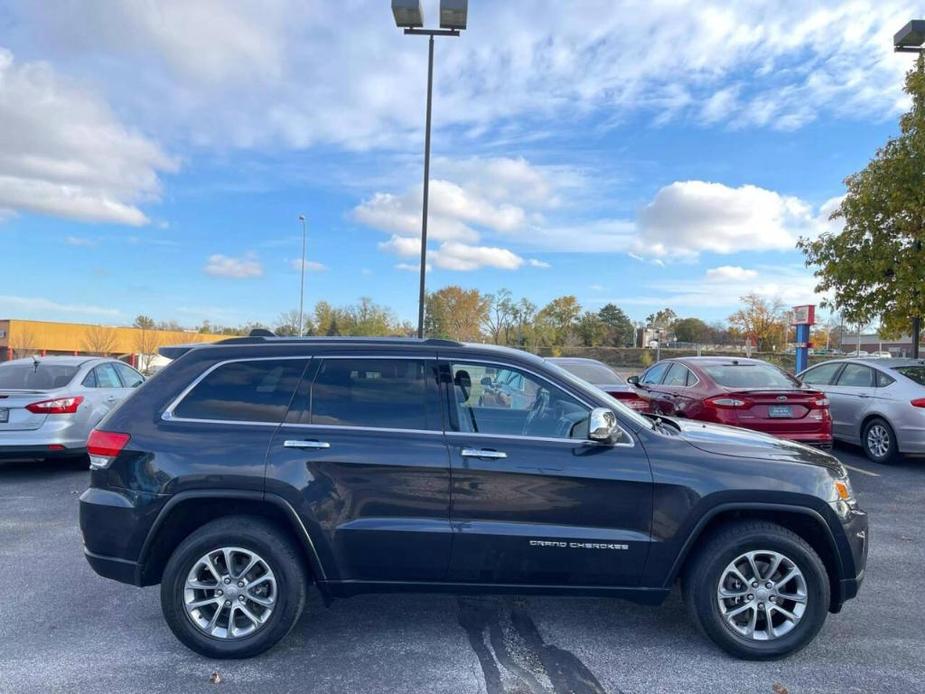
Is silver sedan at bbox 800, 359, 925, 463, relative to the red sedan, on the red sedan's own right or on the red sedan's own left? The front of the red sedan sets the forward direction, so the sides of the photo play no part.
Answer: on the red sedan's own right

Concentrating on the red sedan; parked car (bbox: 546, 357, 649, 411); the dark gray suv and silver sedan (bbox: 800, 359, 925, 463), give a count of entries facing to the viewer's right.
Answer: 1

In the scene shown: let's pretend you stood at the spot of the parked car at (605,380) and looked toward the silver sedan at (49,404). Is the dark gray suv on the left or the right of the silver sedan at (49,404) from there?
left

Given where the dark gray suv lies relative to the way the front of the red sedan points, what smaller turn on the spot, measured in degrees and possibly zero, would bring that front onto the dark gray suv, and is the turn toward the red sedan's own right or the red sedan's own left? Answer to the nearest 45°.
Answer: approximately 135° to the red sedan's own left

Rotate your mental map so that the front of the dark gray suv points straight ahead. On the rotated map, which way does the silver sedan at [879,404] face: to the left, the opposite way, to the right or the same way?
to the left

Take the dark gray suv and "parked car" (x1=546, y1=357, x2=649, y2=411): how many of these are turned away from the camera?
1

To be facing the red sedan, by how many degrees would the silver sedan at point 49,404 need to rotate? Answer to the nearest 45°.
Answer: approximately 90° to its right

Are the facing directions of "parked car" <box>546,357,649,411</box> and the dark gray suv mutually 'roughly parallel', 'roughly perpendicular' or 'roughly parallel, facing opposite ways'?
roughly perpendicular

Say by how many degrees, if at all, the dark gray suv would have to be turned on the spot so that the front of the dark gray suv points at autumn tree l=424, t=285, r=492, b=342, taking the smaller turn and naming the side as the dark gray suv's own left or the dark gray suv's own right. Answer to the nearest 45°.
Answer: approximately 90° to the dark gray suv's own left

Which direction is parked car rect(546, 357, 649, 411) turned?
away from the camera

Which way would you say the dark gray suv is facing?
to the viewer's right

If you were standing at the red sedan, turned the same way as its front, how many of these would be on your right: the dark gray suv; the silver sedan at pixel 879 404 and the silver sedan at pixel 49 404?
1

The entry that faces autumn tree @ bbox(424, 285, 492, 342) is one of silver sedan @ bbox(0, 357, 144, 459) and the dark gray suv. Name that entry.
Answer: the silver sedan

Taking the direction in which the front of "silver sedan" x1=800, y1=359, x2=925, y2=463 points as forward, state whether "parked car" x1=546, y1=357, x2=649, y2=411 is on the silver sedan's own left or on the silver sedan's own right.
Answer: on the silver sedan's own left

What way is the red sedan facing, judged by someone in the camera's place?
facing away from the viewer and to the left of the viewer
